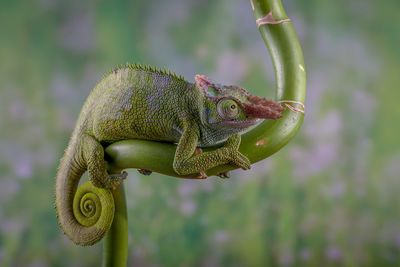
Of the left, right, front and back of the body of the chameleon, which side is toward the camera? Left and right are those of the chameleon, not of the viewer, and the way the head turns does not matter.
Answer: right
